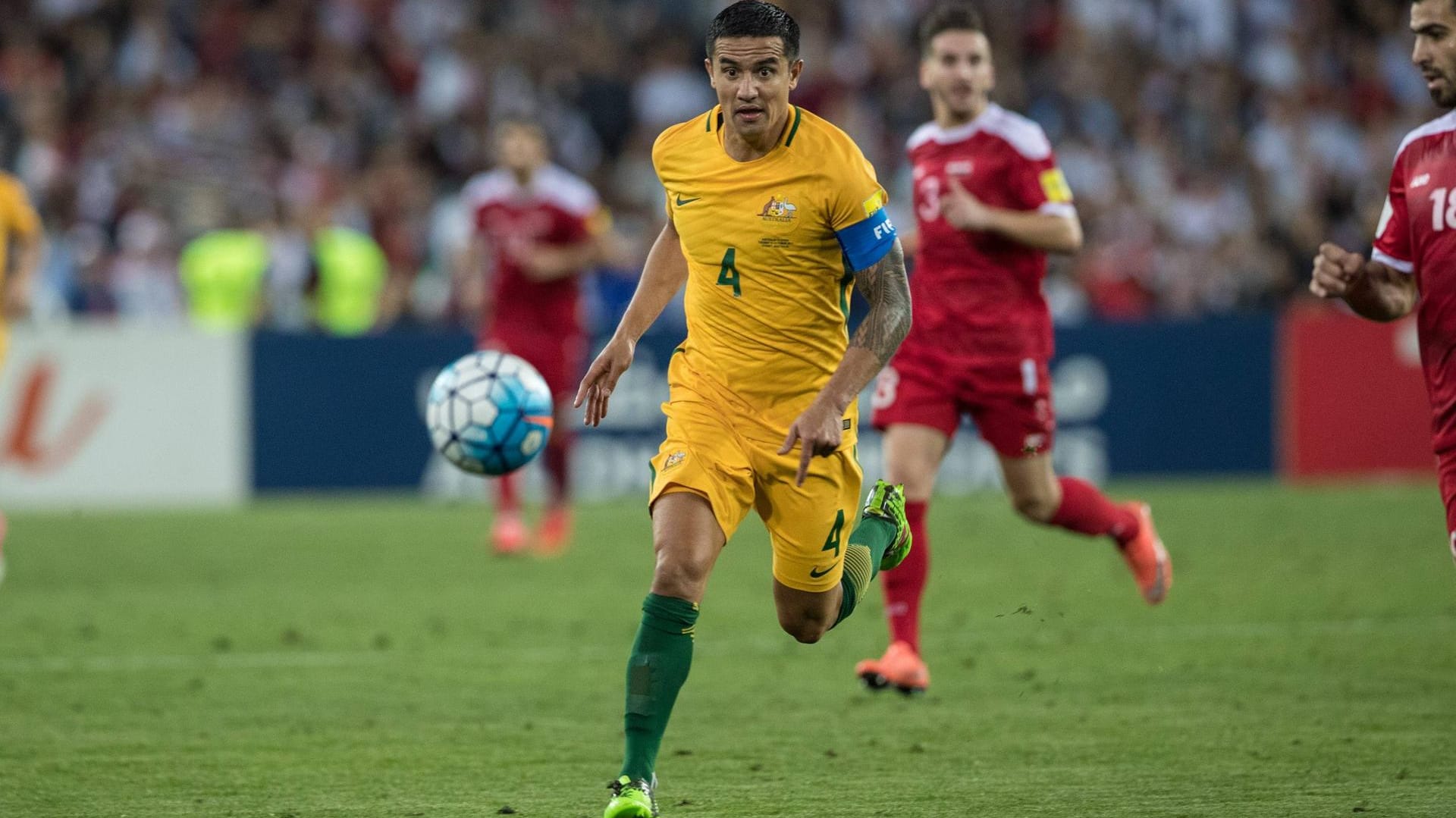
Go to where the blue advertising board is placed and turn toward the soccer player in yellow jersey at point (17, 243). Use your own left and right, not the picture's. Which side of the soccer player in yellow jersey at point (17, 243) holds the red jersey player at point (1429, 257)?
left

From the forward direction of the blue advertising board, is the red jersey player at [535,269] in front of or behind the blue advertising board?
in front

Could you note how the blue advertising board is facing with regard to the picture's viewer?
facing the viewer

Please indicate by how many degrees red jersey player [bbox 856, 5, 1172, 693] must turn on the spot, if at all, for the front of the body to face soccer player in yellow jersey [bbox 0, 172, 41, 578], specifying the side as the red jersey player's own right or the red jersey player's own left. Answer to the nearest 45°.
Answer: approximately 135° to the red jersey player's own right

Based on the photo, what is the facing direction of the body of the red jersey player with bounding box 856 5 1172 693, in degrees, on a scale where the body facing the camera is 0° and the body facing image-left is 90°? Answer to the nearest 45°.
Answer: approximately 45°

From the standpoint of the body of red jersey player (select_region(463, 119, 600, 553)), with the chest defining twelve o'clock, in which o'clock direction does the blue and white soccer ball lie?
The blue and white soccer ball is roughly at 12 o'clock from the red jersey player.

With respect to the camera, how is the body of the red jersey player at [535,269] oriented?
toward the camera

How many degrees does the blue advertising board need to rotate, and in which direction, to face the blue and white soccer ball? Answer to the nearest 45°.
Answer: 0° — it already faces it

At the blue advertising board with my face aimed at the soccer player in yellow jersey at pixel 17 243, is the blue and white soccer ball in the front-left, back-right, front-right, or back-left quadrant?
front-left

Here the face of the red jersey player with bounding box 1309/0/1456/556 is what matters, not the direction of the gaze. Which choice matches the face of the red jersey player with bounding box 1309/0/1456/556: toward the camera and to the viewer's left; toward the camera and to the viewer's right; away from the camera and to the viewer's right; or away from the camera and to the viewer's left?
toward the camera and to the viewer's left

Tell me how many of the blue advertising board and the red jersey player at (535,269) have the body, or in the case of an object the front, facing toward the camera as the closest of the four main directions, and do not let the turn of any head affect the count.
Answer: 2

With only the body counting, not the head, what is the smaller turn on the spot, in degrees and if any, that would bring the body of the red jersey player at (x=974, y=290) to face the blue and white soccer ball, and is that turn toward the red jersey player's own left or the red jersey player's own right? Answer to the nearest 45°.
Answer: approximately 45° to the red jersey player's own right
